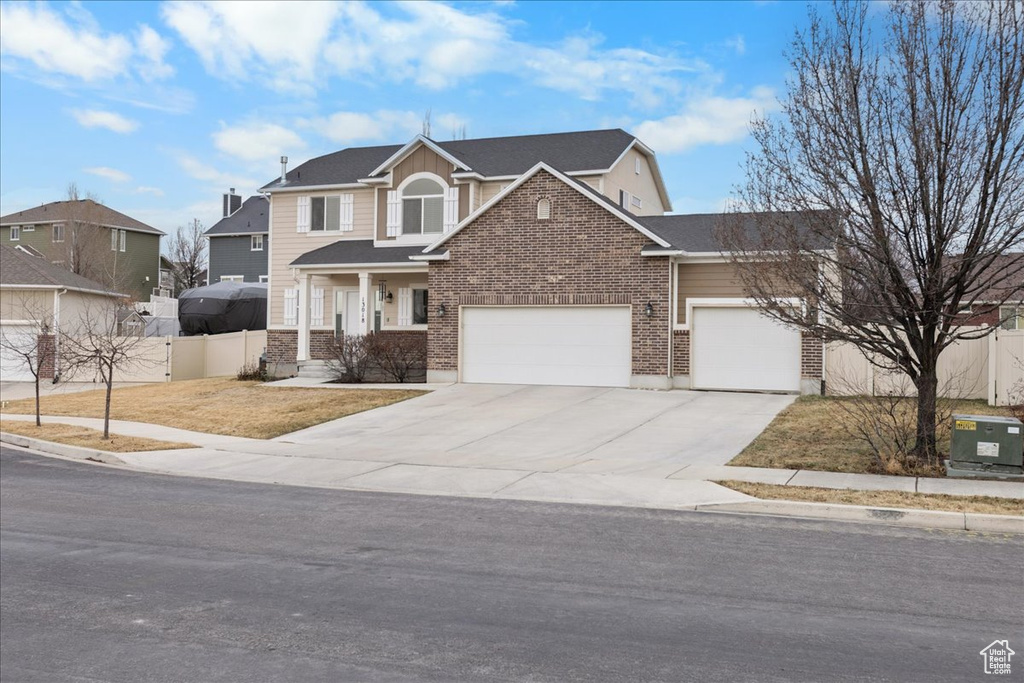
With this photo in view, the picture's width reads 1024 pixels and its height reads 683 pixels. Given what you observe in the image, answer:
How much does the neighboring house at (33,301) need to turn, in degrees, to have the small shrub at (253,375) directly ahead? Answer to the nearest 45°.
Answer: approximately 45° to its left

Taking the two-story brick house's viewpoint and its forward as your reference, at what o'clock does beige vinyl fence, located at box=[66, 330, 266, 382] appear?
The beige vinyl fence is roughly at 4 o'clock from the two-story brick house.

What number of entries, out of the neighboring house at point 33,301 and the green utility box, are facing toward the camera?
2

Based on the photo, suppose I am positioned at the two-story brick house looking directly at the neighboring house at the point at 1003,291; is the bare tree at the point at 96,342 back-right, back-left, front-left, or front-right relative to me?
back-right

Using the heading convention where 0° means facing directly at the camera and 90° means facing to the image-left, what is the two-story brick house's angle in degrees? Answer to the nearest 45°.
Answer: approximately 0°

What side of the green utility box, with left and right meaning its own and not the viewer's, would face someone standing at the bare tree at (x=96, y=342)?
right

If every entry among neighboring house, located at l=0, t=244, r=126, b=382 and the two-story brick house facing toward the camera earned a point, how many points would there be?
2
